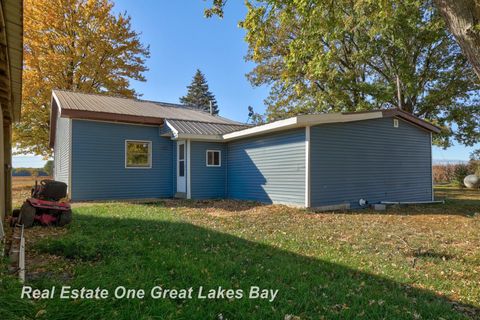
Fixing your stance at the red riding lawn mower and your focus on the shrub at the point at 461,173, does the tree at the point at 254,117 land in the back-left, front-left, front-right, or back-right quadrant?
front-left

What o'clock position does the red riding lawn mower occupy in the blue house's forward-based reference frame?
The red riding lawn mower is roughly at 1 o'clock from the blue house.

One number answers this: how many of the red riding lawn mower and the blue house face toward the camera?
1

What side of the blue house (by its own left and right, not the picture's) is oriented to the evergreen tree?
back

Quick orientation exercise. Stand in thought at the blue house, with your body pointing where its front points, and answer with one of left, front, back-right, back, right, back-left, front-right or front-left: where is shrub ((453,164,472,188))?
back-left

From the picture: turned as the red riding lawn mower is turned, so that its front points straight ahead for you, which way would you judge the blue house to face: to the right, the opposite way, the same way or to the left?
to the left

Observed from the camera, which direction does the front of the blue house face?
facing the viewer

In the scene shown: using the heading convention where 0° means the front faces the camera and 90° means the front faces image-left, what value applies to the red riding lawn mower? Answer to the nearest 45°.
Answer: approximately 135°

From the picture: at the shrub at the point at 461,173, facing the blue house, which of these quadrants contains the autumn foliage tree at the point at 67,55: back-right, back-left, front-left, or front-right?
front-right

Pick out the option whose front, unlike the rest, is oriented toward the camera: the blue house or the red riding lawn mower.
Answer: the blue house

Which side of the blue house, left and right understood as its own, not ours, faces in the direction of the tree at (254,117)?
back

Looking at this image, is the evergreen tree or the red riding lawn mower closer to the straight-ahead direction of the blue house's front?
the red riding lawn mower
